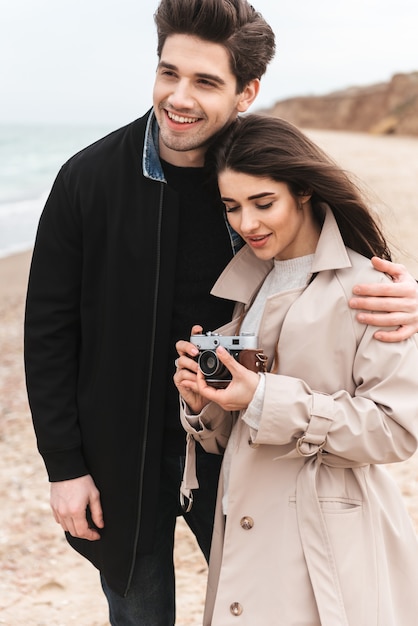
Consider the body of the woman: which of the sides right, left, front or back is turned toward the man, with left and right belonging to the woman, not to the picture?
right

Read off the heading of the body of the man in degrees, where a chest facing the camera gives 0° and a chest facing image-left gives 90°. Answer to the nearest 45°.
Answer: approximately 315°

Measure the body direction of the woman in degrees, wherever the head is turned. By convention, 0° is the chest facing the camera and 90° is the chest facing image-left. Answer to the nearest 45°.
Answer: approximately 45°
